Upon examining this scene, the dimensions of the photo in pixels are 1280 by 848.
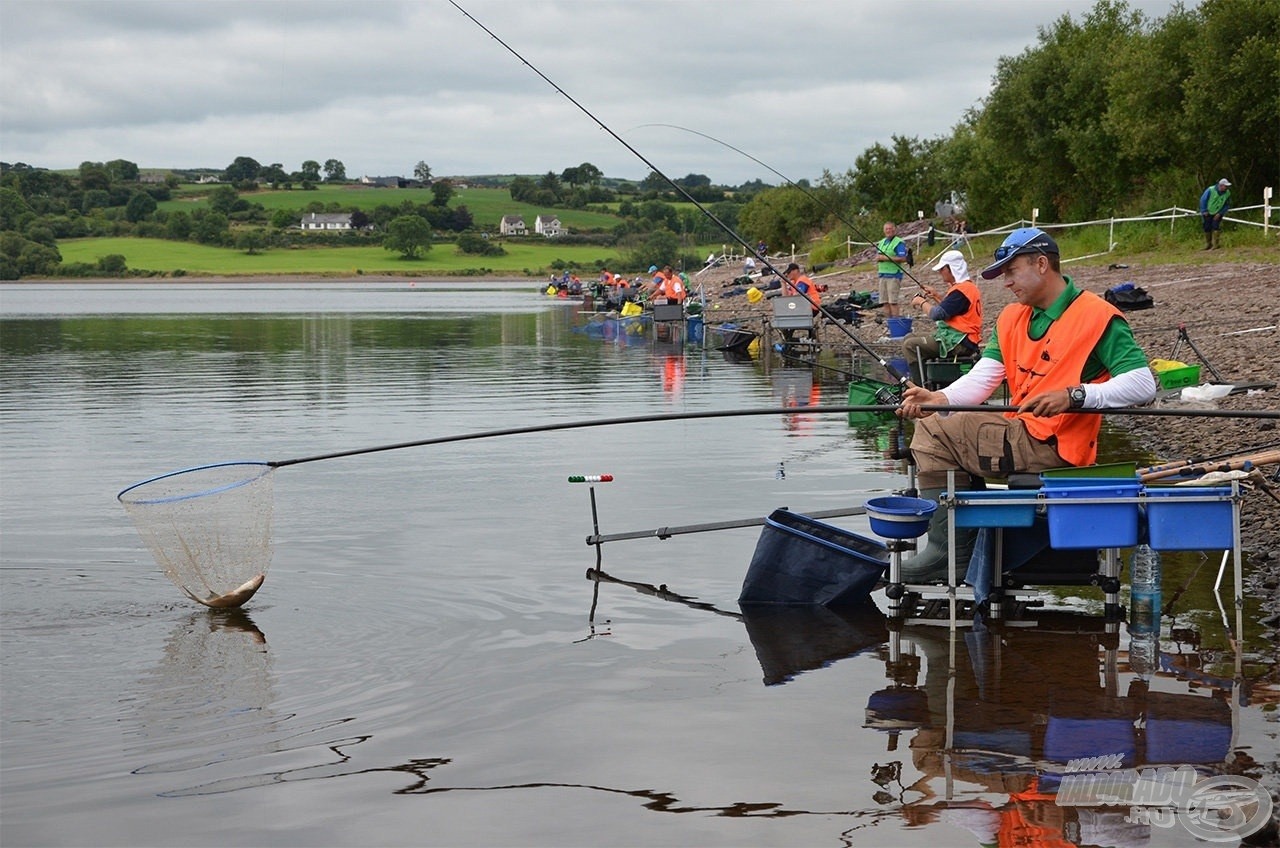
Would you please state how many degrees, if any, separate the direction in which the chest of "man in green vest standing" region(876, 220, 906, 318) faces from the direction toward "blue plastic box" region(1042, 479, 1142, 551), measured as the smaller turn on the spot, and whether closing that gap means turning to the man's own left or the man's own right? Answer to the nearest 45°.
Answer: approximately 45° to the man's own left

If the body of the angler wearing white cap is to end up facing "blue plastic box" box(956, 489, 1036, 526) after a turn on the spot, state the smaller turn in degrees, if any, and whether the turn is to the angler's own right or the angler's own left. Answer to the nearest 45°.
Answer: approximately 90° to the angler's own left

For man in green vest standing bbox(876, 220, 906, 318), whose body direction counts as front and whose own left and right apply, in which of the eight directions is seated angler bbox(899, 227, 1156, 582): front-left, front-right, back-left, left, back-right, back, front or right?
front-left

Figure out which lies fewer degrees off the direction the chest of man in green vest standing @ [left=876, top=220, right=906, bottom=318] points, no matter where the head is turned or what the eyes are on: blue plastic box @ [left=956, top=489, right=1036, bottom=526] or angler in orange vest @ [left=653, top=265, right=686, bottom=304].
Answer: the blue plastic box

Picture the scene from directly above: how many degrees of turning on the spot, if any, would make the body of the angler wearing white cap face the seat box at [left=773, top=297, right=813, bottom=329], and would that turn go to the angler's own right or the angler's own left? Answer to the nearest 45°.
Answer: approximately 90° to the angler's own right

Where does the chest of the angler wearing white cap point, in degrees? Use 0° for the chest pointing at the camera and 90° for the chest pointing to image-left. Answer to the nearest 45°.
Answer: approximately 90°

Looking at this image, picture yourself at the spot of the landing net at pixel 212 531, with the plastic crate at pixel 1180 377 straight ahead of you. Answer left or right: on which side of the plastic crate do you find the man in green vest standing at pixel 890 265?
left

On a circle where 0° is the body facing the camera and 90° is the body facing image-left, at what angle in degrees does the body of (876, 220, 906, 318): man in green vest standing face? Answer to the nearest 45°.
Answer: approximately 45°

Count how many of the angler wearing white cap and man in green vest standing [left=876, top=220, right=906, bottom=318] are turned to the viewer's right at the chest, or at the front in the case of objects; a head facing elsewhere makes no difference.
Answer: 0

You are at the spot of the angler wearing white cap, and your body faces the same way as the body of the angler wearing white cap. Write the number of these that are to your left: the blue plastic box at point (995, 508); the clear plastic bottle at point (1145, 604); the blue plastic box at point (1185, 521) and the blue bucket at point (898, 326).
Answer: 3

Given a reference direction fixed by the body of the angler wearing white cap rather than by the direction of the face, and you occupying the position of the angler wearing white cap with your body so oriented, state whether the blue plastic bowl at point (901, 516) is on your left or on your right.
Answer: on your left

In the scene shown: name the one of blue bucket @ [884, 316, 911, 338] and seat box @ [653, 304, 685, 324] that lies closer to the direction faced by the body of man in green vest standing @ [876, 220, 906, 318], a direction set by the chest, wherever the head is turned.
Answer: the blue bucket

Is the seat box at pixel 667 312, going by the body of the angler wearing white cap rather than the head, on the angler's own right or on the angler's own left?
on the angler's own right

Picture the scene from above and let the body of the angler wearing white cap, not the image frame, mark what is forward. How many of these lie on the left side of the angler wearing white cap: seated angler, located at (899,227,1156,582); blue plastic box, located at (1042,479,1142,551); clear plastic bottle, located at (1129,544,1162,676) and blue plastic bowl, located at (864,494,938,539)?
4

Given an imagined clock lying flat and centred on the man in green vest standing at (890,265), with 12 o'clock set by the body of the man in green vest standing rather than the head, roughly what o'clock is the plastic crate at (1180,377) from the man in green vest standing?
The plastic crate is roughly at 10 o'clock from the man in green vest standing.

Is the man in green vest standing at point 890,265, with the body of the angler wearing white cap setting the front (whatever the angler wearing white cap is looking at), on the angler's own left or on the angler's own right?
on the angler's own right
